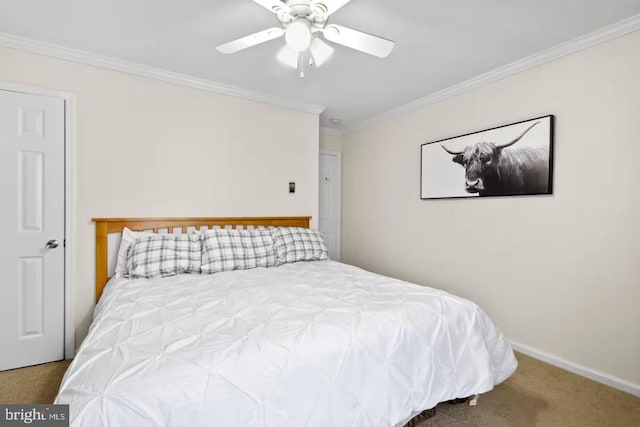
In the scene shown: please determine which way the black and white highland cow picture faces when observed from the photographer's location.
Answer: facing the viewer and to the left of the viewer

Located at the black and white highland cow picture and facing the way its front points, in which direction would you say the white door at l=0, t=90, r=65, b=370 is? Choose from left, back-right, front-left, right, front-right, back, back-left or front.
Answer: front

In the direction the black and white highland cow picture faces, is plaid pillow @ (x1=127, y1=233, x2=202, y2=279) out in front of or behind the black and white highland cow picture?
in front

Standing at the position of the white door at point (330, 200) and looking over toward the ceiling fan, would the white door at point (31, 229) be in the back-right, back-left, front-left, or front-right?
front-right

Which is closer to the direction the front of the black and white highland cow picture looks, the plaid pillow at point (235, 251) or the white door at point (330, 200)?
the plaid pillow

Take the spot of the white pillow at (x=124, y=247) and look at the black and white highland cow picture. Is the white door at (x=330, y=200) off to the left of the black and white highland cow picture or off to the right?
left

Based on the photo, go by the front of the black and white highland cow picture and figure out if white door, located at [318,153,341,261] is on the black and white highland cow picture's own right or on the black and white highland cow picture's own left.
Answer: on the black and white highland cow picture's own right

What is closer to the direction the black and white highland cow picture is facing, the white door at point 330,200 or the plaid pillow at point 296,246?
the plaid pillow

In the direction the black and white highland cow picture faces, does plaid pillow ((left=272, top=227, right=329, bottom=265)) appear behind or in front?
in front

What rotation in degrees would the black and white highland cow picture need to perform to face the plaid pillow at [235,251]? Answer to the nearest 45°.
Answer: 0° — it already faces it

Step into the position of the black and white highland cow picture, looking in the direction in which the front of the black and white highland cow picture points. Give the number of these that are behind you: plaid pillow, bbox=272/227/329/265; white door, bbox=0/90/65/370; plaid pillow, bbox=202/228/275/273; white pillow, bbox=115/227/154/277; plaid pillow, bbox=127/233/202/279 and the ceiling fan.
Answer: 0

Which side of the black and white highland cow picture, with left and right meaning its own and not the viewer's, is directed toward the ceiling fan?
front

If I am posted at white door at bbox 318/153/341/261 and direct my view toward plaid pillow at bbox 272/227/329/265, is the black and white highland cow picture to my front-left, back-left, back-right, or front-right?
front-left

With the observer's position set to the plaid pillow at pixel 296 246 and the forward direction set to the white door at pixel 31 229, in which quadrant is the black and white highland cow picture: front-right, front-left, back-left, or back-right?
back-left

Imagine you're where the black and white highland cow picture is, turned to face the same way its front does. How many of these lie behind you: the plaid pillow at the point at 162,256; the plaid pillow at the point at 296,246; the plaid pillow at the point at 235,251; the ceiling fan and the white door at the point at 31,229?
0

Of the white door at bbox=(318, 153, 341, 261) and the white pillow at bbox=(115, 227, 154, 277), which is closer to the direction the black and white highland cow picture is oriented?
the white pillow

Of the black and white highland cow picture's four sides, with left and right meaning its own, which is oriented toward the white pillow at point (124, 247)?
front
